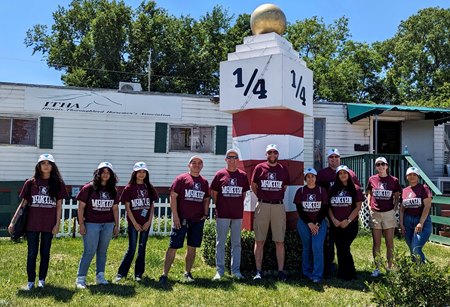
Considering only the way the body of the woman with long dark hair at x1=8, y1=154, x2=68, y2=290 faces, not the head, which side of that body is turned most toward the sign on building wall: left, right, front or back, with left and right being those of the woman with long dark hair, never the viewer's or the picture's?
back

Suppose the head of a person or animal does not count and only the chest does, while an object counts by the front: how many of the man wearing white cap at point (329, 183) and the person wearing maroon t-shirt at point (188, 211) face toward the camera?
2

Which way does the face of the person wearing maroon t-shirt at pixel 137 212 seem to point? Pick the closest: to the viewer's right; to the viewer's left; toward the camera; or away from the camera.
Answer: toward the camera

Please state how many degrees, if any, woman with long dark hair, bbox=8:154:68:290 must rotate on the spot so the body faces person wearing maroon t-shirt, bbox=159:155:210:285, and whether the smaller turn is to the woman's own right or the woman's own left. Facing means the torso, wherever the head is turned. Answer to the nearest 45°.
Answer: approximately 90° to the woman's own left

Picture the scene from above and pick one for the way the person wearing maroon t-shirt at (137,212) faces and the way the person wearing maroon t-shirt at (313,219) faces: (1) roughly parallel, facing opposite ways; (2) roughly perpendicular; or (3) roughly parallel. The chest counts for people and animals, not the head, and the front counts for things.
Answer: roughly parallel

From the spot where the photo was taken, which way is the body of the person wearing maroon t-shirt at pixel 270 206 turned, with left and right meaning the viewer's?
facing the viewer

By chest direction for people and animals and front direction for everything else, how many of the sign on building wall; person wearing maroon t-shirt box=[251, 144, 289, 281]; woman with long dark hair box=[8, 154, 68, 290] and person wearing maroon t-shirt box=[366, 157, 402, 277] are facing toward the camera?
4

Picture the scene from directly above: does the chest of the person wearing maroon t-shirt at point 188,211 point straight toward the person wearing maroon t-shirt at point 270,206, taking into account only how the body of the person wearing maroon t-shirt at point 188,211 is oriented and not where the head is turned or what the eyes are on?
no

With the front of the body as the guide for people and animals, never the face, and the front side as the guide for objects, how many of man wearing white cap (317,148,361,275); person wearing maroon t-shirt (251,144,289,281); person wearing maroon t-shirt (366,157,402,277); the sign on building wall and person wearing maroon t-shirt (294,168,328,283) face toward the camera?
5

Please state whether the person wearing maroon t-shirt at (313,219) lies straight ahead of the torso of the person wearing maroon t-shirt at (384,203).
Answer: no

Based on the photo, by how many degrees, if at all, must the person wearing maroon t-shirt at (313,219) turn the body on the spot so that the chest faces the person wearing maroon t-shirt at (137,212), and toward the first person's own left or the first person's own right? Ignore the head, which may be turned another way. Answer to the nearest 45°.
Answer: approximately 90° to the first person's own right

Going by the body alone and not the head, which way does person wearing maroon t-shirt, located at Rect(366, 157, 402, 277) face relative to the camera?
toward the camera

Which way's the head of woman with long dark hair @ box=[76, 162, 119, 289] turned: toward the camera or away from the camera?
toward the camera

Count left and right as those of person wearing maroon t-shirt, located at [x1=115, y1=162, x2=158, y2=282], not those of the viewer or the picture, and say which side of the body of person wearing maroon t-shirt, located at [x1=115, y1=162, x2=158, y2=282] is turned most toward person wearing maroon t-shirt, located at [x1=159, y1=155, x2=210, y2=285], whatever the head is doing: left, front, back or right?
left

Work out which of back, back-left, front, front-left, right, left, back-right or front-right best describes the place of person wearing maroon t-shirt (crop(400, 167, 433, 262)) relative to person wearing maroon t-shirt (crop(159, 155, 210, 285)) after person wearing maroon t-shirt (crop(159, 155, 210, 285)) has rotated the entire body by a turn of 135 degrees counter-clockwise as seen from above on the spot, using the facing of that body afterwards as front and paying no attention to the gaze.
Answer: front-right

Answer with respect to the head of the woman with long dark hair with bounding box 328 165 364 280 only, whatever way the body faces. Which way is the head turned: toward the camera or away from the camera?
toward the camera

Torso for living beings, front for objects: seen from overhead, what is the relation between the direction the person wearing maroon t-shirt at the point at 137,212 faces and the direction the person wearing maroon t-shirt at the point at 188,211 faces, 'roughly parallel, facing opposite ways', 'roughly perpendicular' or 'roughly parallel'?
roughly parallel

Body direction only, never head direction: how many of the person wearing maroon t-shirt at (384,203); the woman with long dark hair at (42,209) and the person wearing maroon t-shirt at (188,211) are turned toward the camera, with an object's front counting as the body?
3
